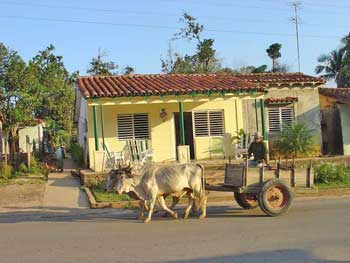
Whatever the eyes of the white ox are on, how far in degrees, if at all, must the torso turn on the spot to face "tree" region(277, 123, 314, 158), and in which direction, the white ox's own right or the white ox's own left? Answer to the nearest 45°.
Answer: approximately 135° to the white ox's own right

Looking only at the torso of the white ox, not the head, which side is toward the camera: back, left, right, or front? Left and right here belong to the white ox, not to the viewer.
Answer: left

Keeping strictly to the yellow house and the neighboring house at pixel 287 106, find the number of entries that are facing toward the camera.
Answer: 2

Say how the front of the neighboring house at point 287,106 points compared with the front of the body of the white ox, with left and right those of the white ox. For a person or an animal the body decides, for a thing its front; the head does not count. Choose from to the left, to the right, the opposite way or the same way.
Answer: to the left

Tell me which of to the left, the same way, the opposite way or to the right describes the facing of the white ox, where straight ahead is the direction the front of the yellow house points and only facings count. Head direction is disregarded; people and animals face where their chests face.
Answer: to the right

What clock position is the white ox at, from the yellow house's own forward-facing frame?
The white ox is roughly at 12 o'clock from the yellow house.

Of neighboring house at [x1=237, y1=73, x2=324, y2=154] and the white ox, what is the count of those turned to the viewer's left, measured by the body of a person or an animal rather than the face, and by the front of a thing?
1

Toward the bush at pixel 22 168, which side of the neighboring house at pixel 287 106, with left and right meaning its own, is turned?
right

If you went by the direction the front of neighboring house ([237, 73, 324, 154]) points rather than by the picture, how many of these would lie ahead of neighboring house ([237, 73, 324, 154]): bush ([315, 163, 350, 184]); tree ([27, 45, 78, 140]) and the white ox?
2

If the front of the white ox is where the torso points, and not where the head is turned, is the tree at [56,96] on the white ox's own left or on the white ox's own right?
on the white ox's own right

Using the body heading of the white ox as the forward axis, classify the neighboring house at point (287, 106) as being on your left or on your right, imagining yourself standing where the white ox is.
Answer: on your right

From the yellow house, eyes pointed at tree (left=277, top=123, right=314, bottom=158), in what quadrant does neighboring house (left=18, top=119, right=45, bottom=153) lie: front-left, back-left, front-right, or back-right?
back-left

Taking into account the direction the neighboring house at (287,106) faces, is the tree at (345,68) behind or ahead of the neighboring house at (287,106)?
behind

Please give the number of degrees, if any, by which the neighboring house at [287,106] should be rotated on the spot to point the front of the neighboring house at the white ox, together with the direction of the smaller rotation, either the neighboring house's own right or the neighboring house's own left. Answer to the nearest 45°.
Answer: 0° — it already faces it

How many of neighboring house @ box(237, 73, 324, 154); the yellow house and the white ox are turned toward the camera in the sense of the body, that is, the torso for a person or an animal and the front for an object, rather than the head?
2
